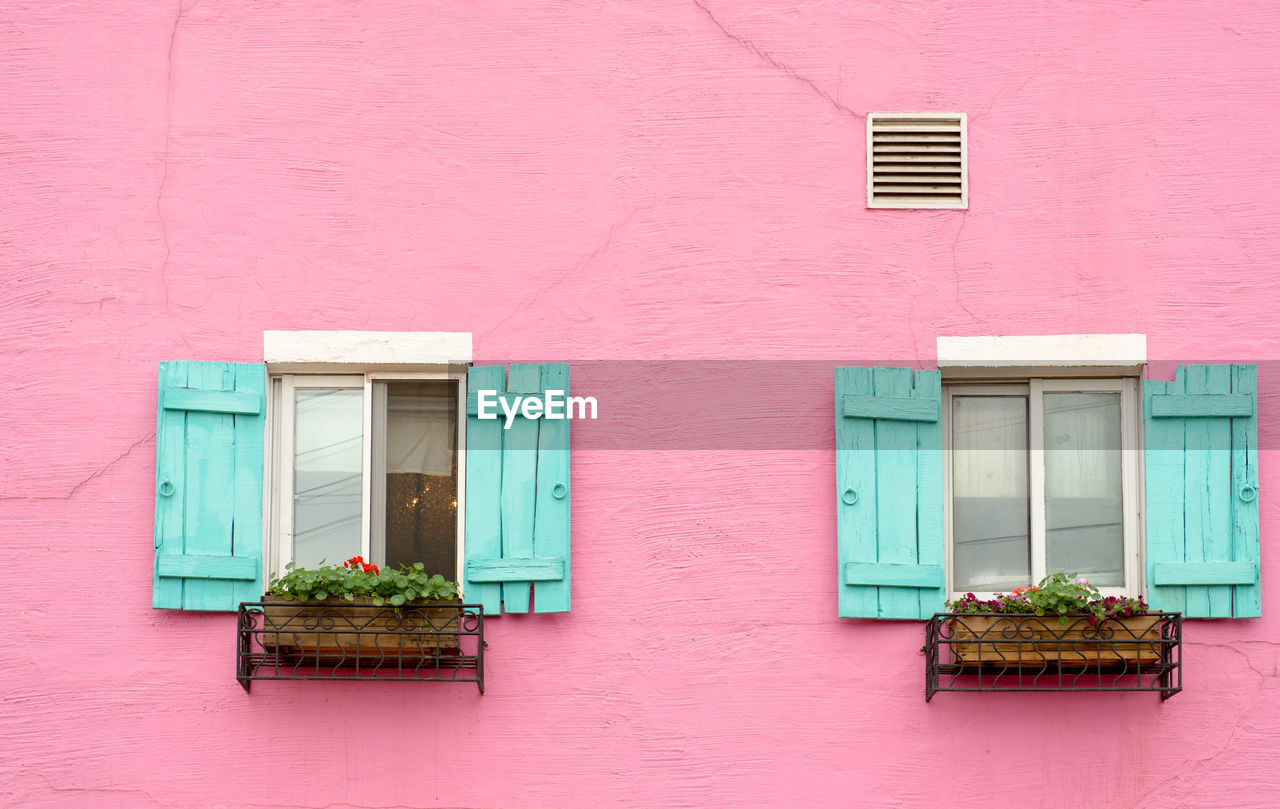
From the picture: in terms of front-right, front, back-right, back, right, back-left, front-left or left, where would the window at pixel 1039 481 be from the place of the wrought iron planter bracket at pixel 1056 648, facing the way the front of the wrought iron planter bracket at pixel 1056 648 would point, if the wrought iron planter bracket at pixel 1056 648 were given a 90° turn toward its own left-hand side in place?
left

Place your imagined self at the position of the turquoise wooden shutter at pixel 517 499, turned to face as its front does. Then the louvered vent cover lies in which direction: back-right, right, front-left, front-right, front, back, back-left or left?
left

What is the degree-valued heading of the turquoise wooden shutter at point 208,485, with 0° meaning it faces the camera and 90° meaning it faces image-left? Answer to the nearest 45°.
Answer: approximately 0°

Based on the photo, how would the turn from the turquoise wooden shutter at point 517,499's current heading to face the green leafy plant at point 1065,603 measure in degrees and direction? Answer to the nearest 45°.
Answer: approximately 90° to its left

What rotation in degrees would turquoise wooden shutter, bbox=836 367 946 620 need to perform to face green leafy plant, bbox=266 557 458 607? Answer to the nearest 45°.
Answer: approximately 90° to its right

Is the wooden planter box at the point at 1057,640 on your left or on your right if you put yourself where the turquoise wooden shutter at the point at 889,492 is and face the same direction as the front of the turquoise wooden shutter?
on your left

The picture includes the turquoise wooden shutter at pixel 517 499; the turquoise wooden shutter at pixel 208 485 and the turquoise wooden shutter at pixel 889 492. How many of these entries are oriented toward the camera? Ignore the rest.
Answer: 3
